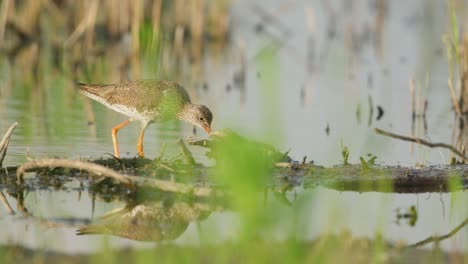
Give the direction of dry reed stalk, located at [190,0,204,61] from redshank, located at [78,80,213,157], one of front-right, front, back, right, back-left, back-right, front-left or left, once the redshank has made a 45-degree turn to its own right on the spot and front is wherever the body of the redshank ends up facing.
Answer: back-left

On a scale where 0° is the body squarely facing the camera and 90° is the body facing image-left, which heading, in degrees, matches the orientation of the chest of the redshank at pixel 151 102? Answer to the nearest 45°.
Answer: approximately 270°

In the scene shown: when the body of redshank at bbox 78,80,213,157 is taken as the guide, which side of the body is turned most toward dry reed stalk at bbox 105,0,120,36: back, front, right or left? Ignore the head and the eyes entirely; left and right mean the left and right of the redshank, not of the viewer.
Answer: left

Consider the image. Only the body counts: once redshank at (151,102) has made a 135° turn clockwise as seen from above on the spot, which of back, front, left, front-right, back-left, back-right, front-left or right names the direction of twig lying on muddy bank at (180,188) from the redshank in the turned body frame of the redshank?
front-left

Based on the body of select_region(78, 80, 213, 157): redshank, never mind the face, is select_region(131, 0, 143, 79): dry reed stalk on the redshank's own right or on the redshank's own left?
on the redshank's own left

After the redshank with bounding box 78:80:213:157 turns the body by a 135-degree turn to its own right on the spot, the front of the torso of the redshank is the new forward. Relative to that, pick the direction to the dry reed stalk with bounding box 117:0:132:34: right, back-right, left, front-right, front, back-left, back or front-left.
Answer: back-right
